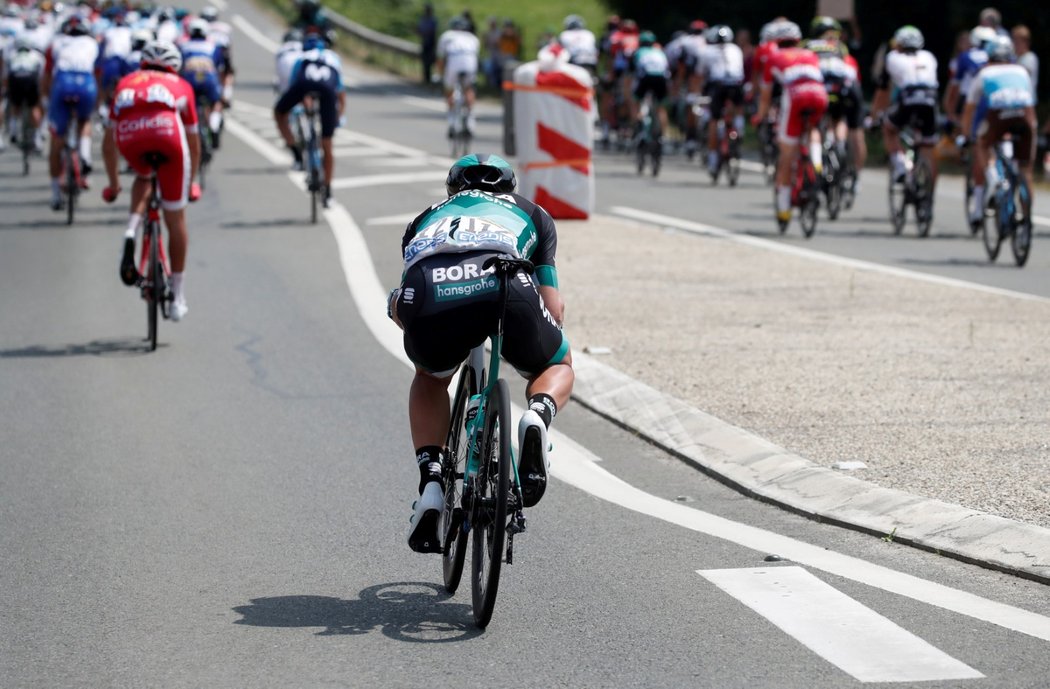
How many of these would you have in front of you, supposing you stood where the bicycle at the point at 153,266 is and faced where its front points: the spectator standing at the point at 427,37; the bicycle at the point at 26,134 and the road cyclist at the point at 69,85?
3

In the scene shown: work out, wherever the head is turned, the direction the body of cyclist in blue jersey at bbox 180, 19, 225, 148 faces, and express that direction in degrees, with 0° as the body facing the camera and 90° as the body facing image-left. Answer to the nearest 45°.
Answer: approximately 180°

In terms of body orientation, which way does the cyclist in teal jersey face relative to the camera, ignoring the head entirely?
away from the camera

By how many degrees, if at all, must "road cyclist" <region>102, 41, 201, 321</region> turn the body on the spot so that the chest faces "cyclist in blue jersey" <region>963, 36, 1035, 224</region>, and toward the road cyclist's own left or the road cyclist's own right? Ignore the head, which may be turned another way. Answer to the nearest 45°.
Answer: approximately 90° to the road cyclist's own right

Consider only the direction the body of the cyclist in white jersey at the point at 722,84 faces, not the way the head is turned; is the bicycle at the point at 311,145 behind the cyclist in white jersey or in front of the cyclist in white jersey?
behind

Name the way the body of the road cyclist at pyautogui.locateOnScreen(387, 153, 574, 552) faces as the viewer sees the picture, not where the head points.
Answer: away from the camera

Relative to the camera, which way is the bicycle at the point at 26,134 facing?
away from the camera

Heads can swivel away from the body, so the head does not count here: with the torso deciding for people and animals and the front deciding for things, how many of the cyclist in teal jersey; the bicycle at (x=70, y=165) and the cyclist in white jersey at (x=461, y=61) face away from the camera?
3

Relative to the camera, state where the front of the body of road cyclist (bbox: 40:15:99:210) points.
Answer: away from the camera

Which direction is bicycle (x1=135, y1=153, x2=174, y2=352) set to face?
away from the camera

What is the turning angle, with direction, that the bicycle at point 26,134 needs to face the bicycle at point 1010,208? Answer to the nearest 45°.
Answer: approximately 135° to its right

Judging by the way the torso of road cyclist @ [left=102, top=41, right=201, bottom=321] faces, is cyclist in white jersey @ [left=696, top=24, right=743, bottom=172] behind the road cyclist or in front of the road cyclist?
in front

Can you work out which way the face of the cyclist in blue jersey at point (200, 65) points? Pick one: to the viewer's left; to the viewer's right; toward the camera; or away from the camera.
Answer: away from the camera

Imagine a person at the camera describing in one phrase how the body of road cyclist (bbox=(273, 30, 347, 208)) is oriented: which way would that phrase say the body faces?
away from the camera

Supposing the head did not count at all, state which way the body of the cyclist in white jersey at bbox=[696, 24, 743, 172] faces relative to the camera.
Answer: away from the camera
